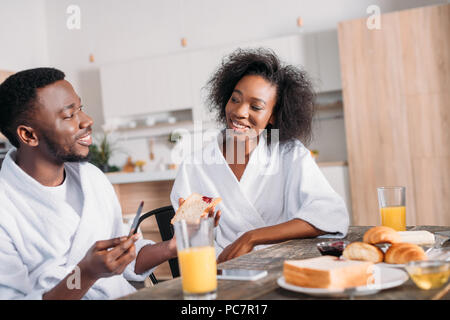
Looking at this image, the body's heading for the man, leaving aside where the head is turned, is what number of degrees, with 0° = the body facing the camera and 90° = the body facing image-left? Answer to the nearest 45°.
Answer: approximately 315°

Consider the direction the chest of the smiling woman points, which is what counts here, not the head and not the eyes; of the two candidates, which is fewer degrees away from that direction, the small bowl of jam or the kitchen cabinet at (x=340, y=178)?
the small bowl of jam

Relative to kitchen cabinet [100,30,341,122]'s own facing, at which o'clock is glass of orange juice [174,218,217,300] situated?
The glass of orange juice is roughly at 12 o'clock from the kitchen cabinet.

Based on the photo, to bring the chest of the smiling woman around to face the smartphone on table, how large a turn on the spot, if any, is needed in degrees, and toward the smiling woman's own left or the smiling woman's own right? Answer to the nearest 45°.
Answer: approximately 45° to the smiling woman's own left

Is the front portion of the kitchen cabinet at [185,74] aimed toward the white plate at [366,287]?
yes
